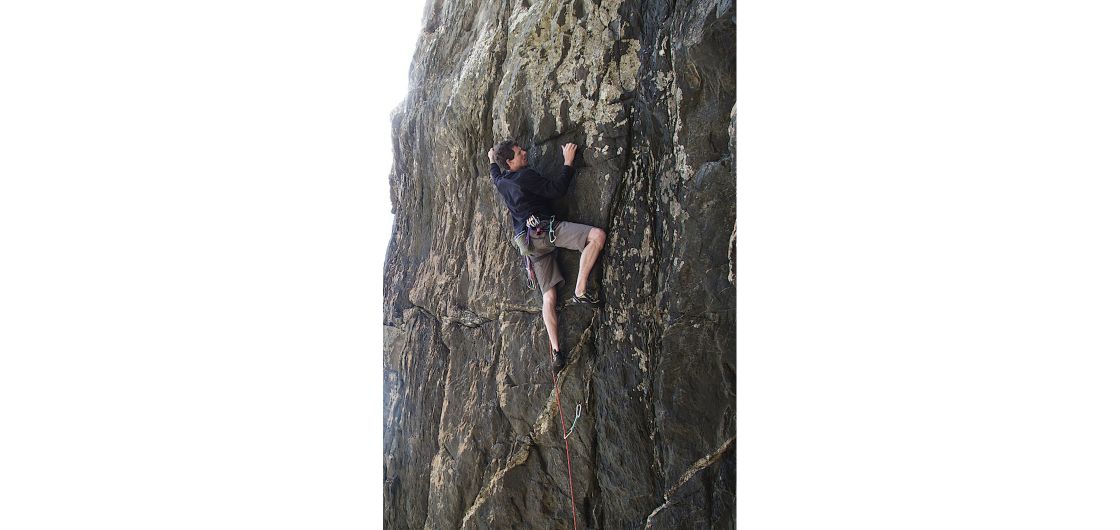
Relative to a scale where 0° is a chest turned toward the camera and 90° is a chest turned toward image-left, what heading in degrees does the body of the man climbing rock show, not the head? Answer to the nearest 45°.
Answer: approximately 225°
